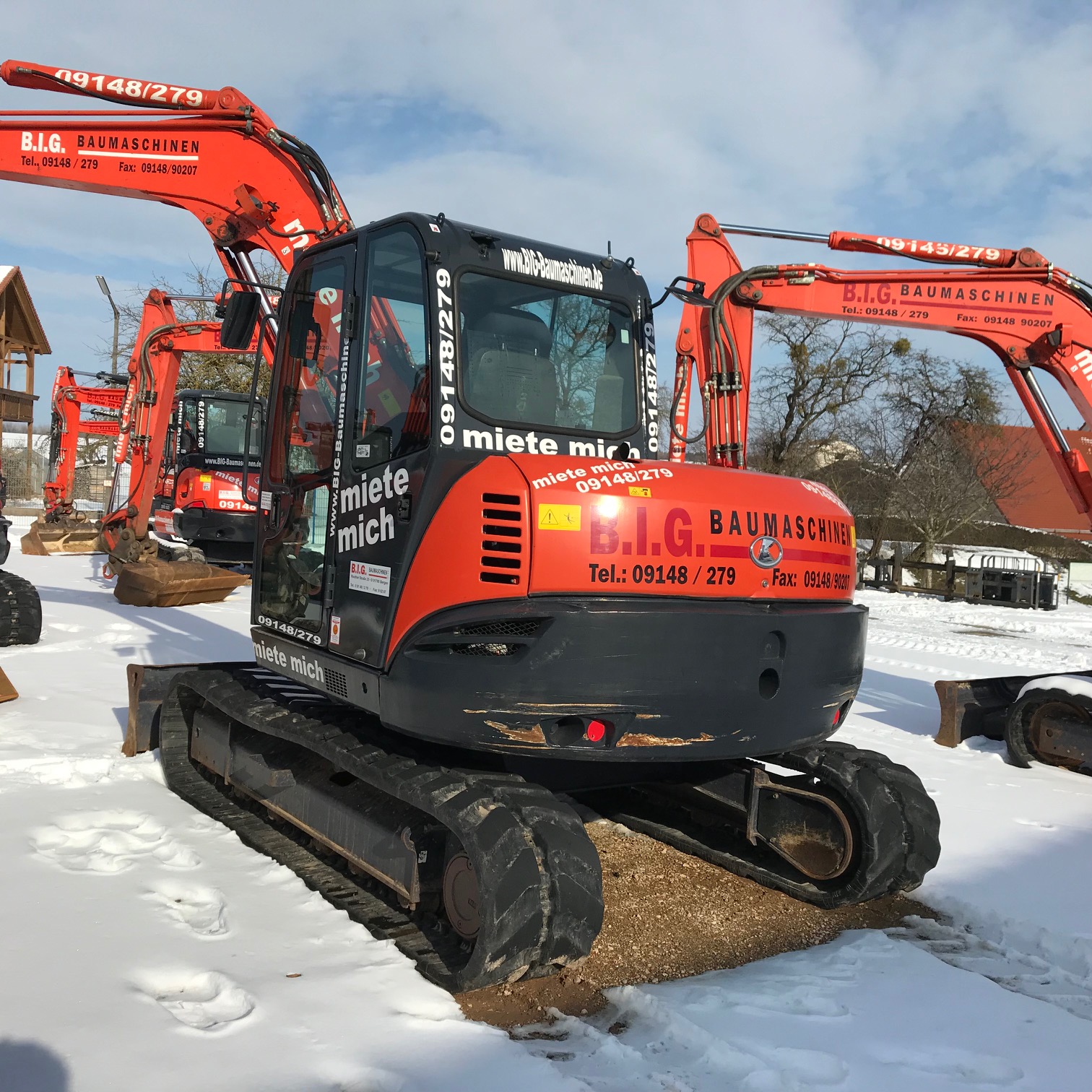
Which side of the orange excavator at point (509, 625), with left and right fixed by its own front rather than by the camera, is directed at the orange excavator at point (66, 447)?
front

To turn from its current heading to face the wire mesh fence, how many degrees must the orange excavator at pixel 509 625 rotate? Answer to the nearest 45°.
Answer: approximately 45° to its right

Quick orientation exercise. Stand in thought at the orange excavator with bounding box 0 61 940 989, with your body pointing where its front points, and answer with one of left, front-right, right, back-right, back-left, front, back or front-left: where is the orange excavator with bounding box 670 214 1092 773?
right

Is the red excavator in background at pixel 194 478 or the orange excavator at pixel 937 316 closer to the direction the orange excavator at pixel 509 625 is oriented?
the red excavator in background

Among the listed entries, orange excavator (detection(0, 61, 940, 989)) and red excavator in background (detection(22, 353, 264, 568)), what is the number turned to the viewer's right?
0

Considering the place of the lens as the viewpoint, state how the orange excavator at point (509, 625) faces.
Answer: facing away from the viewer and to the left of the viewer

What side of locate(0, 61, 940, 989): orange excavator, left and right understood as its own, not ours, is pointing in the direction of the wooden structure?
front

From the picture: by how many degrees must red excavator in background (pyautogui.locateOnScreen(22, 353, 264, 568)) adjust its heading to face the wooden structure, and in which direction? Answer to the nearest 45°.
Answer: approximately 45° to its right
